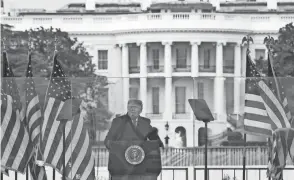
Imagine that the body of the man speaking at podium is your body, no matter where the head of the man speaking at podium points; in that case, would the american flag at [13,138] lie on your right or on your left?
on your right

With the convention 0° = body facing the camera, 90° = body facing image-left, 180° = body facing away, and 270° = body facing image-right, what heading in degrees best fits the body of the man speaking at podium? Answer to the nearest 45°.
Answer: approximately 0°

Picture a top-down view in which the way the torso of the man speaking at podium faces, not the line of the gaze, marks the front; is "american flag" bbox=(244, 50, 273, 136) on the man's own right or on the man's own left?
on the man's own left
